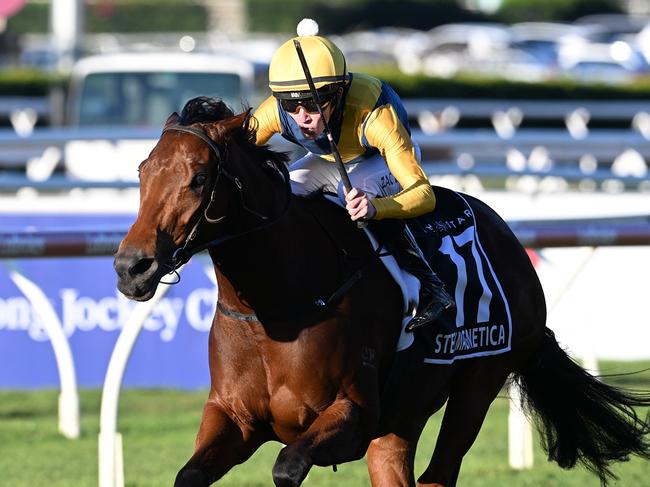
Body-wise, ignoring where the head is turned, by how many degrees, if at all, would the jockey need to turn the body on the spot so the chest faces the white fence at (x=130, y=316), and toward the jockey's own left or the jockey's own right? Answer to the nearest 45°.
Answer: approximately 90° to the jockey's own right

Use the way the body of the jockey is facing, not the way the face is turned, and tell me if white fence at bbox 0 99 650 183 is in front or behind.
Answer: behind

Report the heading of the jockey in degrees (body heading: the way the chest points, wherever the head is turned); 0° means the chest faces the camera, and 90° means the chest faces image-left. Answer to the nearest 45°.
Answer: approximately 45°

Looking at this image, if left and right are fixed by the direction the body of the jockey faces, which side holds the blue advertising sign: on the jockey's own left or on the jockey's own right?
on the jockey's own right

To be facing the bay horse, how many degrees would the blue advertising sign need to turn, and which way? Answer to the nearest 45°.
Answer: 0° — it already faces it

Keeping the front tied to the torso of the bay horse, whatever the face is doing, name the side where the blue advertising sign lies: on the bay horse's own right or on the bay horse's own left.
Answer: on the bay horse's own right
